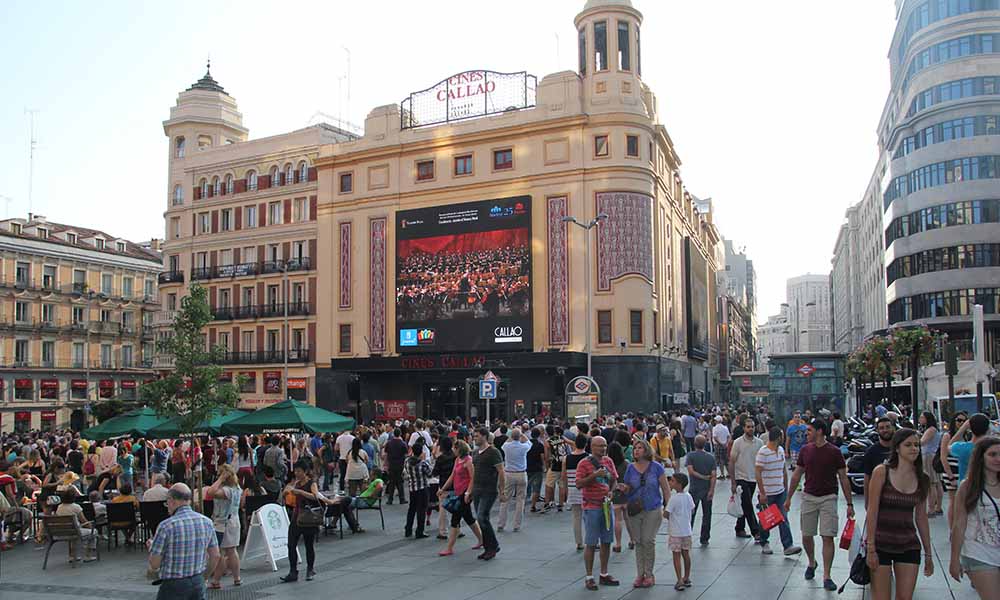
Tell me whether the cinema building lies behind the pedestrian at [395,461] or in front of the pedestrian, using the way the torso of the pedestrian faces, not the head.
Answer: in front

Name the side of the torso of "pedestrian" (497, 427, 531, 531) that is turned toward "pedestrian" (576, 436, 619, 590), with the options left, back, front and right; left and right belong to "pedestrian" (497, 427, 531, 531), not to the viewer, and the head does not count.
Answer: back

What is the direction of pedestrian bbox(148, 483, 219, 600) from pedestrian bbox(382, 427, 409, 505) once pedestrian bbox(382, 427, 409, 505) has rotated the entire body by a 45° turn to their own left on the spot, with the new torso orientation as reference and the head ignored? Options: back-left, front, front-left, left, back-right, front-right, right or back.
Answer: back-left

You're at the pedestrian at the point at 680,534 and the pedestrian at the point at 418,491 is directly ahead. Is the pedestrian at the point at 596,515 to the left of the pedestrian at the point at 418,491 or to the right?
left

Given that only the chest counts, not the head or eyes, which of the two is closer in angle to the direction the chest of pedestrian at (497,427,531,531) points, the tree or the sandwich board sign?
the tree

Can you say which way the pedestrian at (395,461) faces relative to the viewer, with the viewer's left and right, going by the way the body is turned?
facing away from the viewer

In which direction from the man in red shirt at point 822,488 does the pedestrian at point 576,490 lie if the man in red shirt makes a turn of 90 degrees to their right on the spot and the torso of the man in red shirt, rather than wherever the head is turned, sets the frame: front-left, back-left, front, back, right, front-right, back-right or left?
front-right
